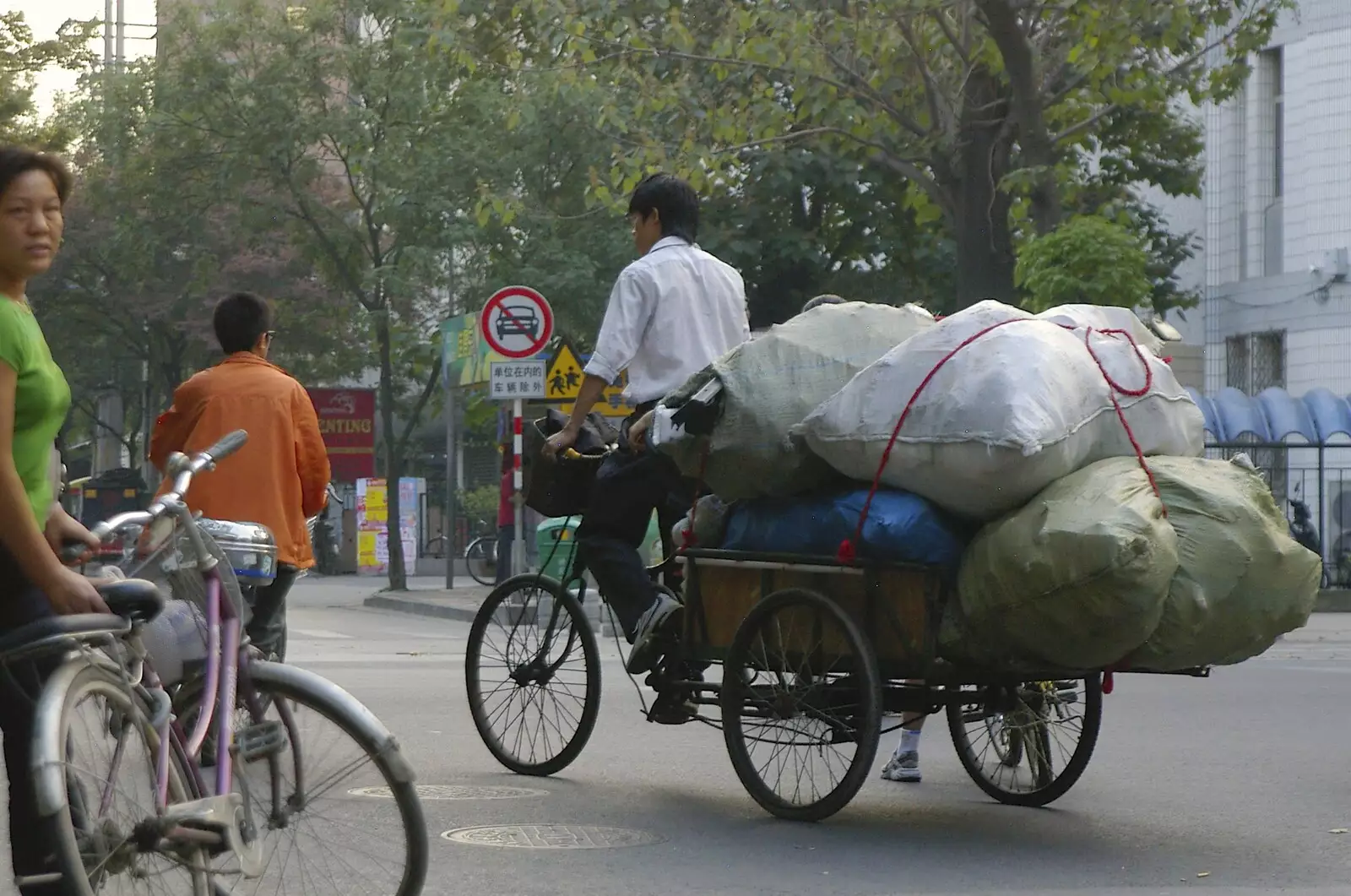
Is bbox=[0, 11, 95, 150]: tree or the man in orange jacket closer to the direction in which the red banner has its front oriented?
the man in orange jacket

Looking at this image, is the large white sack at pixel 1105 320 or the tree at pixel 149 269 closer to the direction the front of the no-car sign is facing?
the large white sack

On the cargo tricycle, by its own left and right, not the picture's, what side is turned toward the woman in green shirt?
left

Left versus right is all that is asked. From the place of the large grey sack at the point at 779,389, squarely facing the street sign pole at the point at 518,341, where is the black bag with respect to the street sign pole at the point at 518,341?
left

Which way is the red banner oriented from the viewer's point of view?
toward the camera

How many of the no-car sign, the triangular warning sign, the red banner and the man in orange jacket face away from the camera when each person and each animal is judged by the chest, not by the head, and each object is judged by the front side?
1

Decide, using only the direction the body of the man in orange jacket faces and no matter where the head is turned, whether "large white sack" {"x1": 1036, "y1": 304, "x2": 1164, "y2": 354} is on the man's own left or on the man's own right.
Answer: on the man's own right

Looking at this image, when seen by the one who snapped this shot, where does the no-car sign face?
facing the viewer

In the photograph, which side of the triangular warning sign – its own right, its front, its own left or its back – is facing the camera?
front

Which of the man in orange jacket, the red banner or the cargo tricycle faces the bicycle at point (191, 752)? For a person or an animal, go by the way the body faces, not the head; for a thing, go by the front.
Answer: the red banner

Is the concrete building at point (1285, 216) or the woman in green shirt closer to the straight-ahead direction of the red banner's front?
the woman in green shirt

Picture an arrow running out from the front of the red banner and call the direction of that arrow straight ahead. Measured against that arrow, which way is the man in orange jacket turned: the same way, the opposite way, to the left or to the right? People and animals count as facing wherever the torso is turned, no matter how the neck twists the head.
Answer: the opposite way

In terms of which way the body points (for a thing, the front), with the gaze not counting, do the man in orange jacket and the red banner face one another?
yes

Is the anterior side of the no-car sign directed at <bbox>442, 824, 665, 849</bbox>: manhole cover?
yes

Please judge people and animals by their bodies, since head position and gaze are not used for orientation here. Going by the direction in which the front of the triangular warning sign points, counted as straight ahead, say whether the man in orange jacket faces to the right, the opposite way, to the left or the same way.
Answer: the opposite way

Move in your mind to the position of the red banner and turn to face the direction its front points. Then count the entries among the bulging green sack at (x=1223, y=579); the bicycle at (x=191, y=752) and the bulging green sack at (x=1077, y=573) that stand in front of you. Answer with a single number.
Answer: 3

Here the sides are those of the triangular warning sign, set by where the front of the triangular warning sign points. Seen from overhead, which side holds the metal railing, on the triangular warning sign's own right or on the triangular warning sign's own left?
on the triangular warning sign's own left

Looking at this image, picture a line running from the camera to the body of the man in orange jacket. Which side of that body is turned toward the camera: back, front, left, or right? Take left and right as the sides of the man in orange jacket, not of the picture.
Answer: back

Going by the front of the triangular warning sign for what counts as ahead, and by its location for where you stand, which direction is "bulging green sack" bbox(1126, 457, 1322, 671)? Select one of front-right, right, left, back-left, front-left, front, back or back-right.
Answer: front

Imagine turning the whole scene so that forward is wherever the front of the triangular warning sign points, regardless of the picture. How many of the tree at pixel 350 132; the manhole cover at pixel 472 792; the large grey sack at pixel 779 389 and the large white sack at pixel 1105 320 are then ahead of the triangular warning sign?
3

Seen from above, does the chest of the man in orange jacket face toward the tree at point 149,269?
yes

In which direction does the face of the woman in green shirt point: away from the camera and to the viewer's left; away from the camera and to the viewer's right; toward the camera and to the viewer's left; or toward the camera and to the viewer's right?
toward the camera and to the viewer's right
